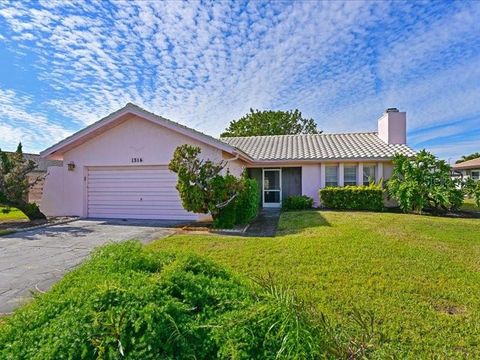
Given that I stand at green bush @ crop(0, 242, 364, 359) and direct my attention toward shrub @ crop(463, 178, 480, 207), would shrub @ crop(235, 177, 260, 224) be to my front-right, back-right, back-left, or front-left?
front-left

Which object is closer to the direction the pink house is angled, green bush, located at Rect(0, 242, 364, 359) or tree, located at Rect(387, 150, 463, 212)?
the green bush

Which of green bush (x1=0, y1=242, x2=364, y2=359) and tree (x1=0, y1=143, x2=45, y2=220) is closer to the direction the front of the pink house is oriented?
the green bush

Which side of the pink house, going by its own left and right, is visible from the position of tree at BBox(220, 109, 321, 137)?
back

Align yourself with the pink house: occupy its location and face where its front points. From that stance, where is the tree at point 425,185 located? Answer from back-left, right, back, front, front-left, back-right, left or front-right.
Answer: left

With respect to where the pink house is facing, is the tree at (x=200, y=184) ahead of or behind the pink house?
ahead

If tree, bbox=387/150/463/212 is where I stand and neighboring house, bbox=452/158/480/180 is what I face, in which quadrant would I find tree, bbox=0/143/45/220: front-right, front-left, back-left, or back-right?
back-left

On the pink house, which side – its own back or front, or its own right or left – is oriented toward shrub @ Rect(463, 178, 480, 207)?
left

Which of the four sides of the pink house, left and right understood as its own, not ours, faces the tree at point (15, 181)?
right

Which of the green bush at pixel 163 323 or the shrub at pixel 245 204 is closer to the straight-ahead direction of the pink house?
the green bush

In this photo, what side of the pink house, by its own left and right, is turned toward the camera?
front

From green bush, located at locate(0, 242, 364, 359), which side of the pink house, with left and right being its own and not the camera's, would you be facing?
front
